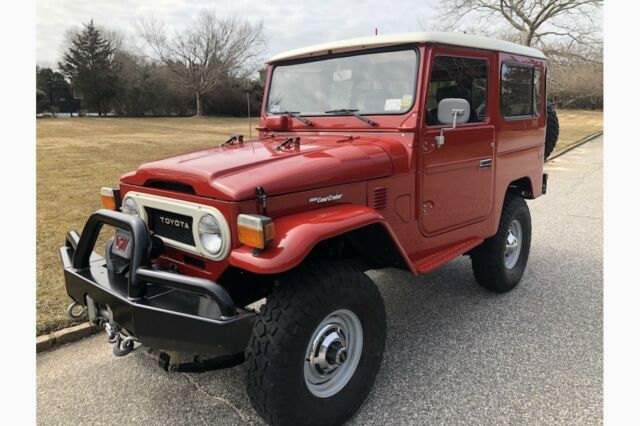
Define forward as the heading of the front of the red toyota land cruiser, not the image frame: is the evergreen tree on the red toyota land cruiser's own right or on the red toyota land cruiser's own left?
on the red toyota land cruiser's own right

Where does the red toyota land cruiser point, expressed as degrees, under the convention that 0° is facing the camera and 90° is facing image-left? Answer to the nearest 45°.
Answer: approximately 45°
